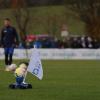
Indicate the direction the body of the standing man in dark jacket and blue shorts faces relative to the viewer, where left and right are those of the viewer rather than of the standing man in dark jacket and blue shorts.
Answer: facing the viewer
